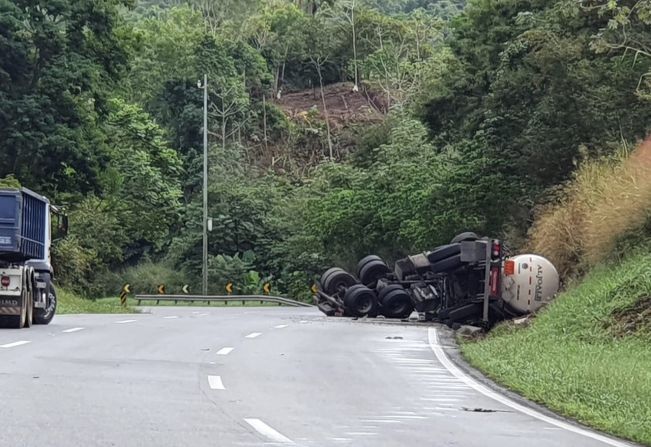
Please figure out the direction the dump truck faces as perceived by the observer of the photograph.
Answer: facing away from the viewer and to the right of the viewer

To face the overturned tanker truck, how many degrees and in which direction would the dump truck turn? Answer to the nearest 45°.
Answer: approximately 45° to its right
